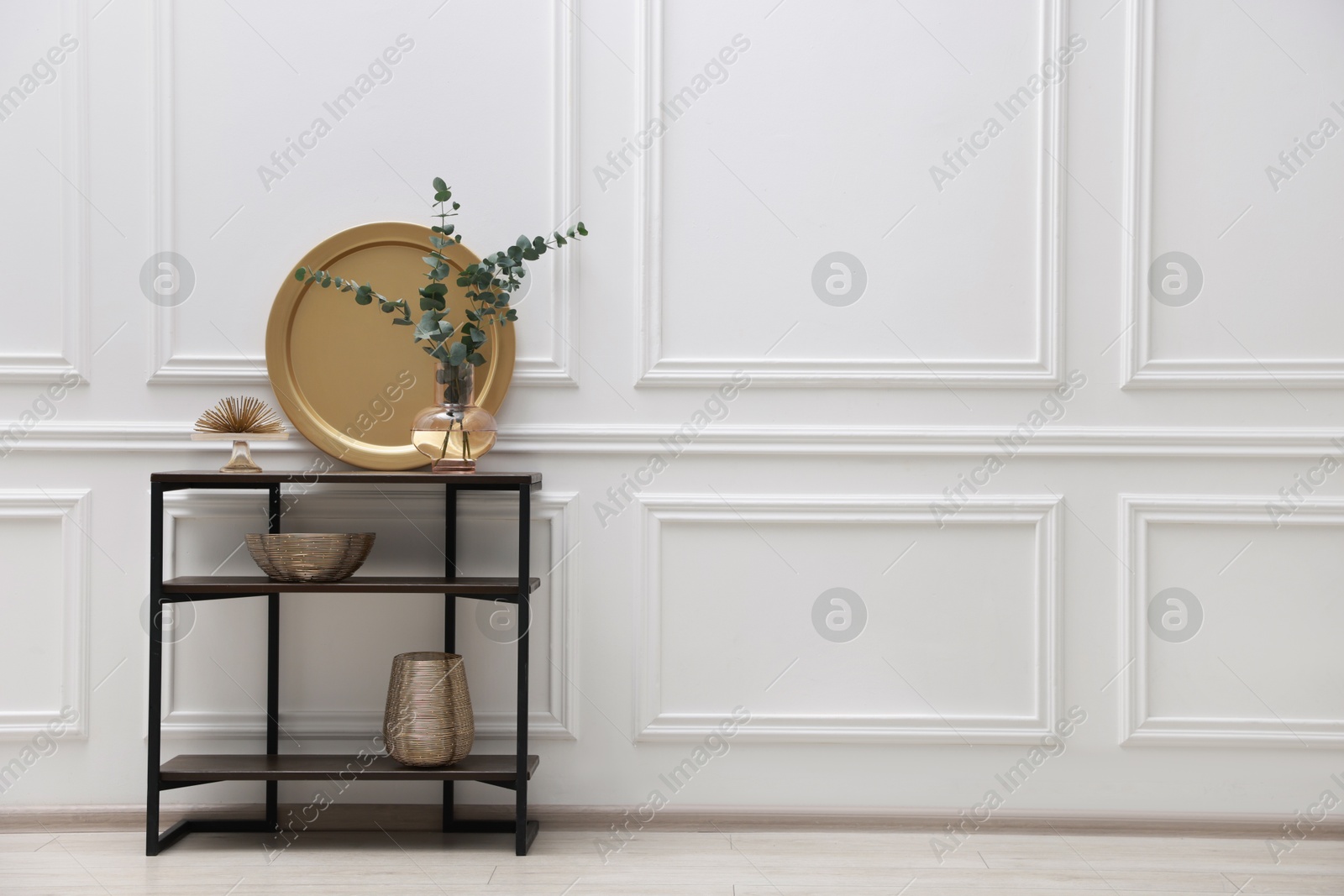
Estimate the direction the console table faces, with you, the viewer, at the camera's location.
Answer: facing the viewer
